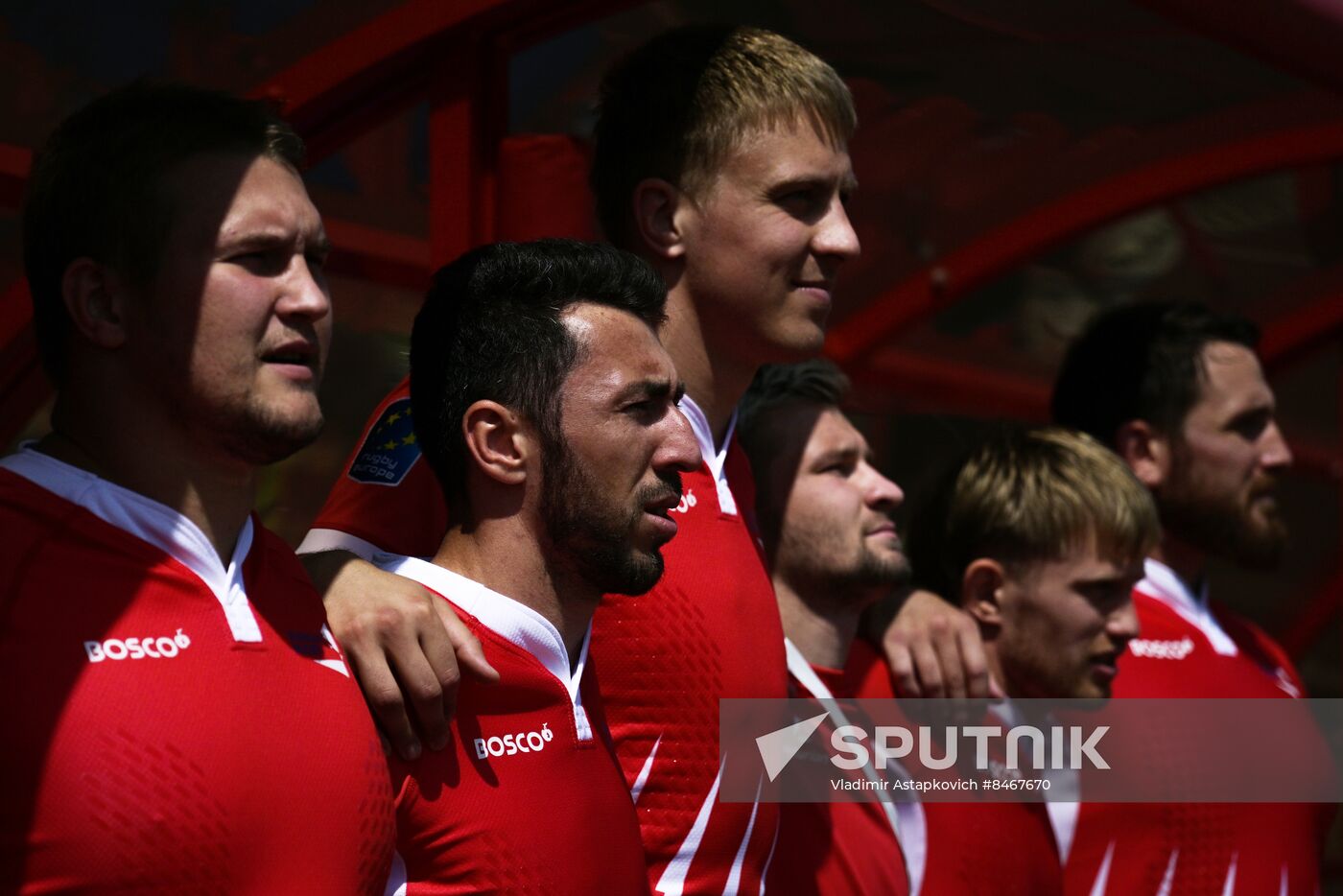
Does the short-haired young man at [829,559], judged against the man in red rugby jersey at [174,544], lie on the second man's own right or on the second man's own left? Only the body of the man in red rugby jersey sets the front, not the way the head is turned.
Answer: on the second man's own left

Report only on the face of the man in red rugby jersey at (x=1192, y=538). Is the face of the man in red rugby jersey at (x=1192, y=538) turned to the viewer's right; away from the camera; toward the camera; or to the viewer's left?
to the viewer's right

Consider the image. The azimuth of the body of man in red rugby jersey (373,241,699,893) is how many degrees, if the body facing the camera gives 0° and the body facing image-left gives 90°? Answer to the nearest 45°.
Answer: approximately 315°

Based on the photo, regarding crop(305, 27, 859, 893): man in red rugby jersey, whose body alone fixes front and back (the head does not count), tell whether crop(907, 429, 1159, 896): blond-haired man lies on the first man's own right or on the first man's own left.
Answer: on the first man's own left

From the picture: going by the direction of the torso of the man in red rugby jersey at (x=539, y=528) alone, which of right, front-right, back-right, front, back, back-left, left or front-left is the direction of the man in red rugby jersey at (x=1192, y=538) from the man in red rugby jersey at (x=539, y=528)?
left

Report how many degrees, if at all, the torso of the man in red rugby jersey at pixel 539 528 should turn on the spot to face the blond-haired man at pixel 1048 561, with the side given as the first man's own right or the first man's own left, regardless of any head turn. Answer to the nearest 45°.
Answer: approximately 90° to the first man's own left

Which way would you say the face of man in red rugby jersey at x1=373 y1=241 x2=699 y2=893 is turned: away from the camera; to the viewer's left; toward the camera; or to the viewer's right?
to the viewer's right

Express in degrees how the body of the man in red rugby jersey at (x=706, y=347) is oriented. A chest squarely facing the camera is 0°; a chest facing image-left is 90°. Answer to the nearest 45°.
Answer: approximately 315°

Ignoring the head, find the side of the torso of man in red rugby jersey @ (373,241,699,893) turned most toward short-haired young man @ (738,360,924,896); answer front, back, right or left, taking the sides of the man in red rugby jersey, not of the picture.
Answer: left
